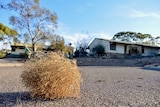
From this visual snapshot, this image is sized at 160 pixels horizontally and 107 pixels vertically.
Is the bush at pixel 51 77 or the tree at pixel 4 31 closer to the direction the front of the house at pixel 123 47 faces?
the bush

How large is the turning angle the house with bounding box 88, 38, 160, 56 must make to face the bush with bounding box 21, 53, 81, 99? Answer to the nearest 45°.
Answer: approximately 45° to its right

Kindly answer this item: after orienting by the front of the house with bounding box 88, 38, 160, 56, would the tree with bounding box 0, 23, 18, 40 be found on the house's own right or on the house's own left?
on the house's own right

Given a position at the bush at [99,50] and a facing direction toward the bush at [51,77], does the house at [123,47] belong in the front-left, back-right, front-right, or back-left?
back-left

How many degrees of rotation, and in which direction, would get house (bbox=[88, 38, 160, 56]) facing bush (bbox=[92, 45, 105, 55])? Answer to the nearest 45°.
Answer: approximately 90° to its right
